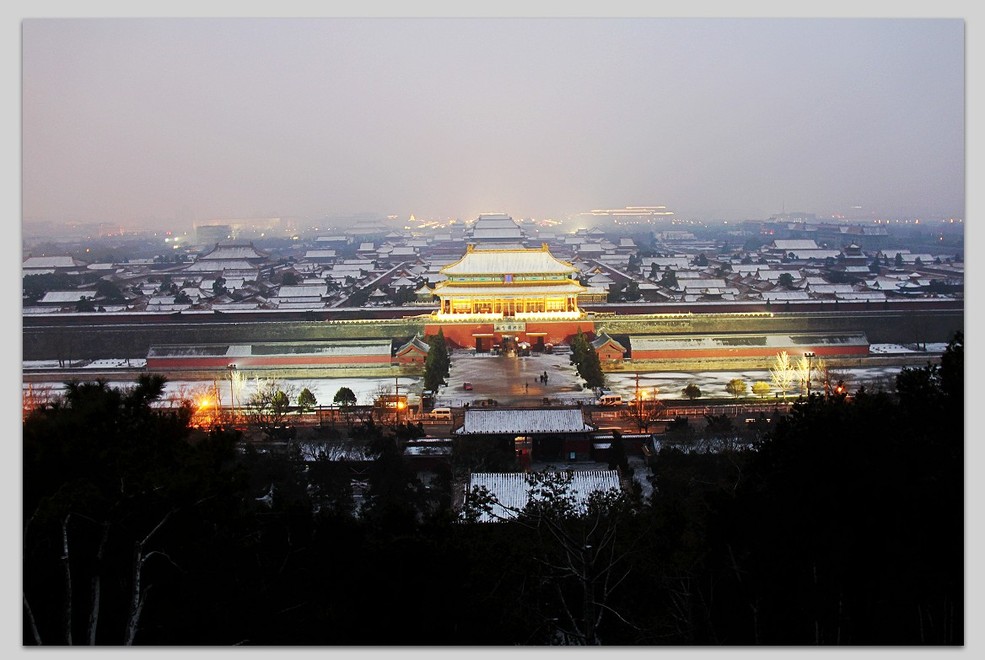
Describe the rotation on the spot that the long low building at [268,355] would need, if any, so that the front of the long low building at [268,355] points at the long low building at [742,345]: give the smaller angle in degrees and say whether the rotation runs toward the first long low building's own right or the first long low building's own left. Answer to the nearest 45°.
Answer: approximately 90° to the first long low building's own left

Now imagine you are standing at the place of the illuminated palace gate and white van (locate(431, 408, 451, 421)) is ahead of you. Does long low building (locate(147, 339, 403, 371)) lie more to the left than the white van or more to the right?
right

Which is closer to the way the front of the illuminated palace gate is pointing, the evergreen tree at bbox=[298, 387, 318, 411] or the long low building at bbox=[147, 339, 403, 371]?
the evergreen tree

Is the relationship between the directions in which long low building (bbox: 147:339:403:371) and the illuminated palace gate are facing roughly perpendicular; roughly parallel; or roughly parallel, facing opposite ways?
roughly parallel

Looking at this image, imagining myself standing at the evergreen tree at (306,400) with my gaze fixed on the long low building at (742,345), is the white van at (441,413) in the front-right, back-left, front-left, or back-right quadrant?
front-right

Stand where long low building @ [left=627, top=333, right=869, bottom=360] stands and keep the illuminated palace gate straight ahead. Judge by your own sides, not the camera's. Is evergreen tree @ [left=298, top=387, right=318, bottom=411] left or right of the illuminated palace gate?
left

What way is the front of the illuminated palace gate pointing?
toward the camera

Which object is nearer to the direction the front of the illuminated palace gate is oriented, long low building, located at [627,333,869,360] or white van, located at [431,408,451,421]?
the white van

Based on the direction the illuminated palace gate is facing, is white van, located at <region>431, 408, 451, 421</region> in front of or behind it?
in front

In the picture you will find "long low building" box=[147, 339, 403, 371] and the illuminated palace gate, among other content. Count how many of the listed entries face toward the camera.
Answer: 2

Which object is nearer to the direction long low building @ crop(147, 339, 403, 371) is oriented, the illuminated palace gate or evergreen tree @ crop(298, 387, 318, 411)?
the evergreen tree

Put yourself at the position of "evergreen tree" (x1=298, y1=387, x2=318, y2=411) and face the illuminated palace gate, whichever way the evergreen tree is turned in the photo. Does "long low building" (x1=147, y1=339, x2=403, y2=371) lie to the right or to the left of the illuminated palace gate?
left

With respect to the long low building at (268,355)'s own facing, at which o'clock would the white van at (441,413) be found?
The white van is roughly at 11 o'clock from the long low building.

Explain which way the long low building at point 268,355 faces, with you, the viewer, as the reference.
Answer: facing the viewer

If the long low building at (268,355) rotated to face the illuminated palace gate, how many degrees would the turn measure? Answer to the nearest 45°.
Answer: approximately 90° to its left

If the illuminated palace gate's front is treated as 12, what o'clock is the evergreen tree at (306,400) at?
The evergreen tree is roughly at 1 o'clock from the illuminated palace gate.
